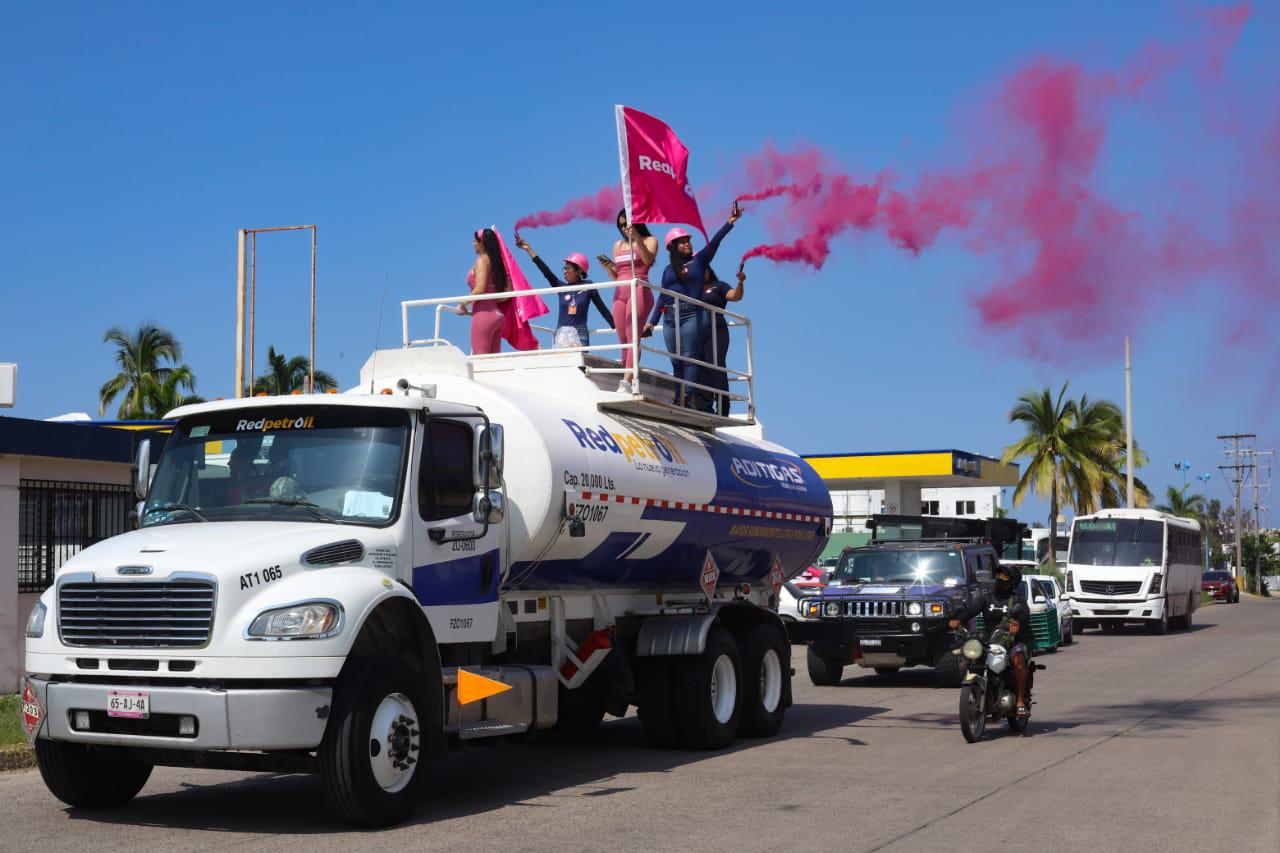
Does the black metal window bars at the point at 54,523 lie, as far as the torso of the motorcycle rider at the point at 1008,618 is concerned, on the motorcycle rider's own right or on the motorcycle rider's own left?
on the motorcycle rider's own right

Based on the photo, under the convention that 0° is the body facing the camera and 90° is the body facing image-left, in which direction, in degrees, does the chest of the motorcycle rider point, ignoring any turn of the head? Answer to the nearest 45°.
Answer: approximately 45°

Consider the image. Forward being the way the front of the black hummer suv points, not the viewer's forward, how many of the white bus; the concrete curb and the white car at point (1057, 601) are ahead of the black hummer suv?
1

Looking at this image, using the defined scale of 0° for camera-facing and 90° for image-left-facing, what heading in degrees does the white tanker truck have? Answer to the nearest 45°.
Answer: approximately 45°

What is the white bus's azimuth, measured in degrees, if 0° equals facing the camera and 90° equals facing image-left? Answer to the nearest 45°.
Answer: approximately 45°

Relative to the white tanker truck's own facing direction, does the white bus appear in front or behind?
behind

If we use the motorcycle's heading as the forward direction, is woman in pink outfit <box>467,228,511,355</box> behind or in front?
in front

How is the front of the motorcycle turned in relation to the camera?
facing the viewer and to the left of the viewer
